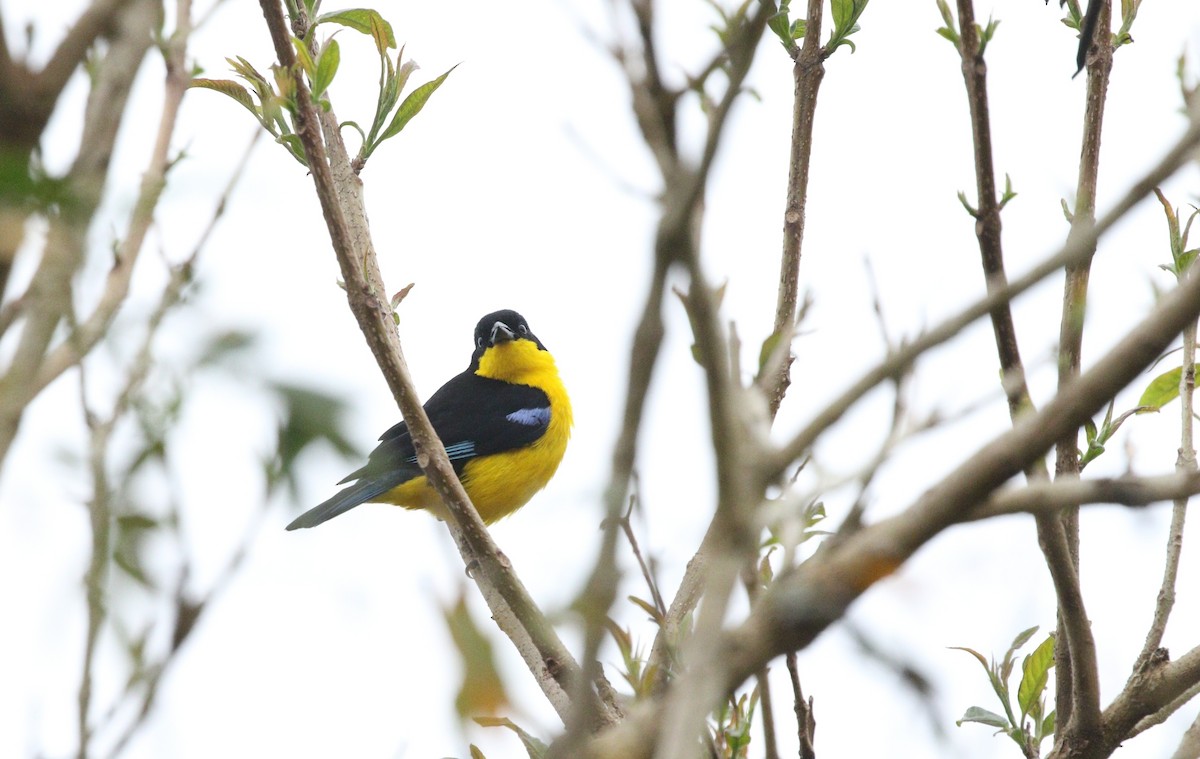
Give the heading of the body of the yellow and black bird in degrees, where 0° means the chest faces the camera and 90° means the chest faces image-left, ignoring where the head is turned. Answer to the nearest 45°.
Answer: approximately 270°

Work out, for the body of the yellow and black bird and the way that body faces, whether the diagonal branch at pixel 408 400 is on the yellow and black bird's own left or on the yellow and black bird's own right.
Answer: on the yellow and black bird's own right
